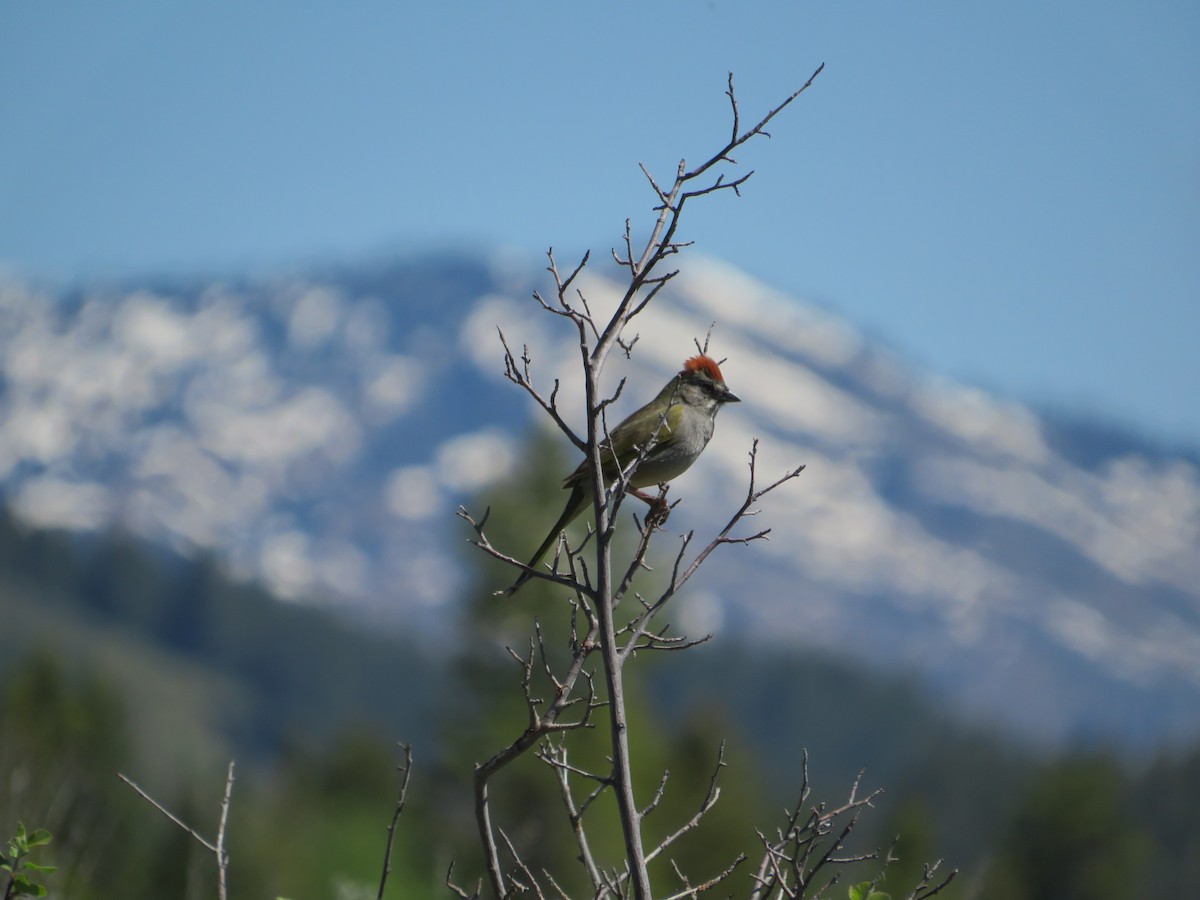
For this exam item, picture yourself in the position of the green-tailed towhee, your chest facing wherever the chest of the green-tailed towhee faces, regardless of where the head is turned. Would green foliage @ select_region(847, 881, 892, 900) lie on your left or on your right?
on your right

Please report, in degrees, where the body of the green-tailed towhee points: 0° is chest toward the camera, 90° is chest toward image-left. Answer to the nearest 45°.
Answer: approximately 270°

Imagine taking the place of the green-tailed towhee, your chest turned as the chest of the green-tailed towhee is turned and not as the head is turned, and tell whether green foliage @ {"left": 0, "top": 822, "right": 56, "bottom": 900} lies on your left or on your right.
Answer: on your right
